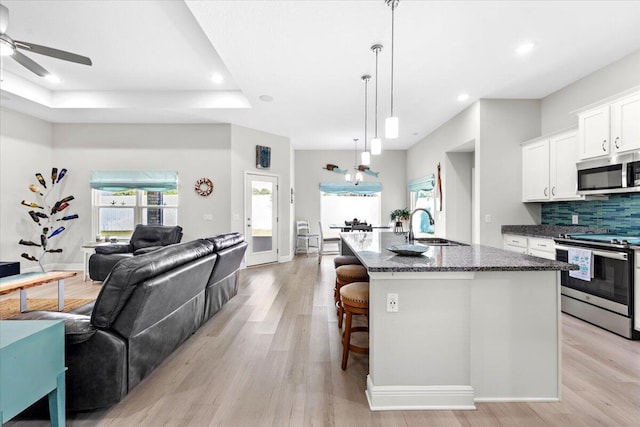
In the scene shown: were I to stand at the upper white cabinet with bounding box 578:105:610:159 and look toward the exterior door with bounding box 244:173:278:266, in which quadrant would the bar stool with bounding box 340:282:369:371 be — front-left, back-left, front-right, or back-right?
front-left

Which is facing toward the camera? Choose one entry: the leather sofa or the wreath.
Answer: the wreath

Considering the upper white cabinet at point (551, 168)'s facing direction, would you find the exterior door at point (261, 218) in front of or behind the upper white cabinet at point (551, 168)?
in front

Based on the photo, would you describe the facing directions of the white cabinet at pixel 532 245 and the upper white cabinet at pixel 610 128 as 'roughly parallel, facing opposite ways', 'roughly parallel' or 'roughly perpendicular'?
roughly parallel

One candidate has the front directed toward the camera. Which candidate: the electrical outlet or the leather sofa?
the electrical outlet

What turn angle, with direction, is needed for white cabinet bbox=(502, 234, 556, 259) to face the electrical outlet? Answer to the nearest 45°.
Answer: approximately 45° to its left

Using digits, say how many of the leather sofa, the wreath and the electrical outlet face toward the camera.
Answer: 2

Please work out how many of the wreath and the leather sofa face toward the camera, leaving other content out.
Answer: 1

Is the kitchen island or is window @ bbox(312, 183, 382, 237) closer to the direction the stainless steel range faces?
the kitchen island

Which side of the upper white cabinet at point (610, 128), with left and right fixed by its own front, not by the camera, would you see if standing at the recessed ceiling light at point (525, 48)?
front

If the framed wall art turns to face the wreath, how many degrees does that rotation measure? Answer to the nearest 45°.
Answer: approximately 135° to its right

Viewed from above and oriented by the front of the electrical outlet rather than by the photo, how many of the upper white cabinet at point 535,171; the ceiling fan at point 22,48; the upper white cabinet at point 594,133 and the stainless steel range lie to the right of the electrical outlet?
1

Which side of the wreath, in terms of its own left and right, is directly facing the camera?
front

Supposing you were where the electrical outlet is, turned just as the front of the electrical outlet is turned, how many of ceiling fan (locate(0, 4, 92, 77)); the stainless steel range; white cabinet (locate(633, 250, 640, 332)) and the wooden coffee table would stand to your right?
2

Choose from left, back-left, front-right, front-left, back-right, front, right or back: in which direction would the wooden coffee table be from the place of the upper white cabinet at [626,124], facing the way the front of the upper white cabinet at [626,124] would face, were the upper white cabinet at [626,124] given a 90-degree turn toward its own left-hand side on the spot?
right

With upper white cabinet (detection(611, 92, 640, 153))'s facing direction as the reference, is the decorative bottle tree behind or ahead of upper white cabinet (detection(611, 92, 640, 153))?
ahead

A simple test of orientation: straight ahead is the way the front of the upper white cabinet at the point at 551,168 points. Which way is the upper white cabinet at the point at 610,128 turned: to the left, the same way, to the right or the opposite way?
the same way
